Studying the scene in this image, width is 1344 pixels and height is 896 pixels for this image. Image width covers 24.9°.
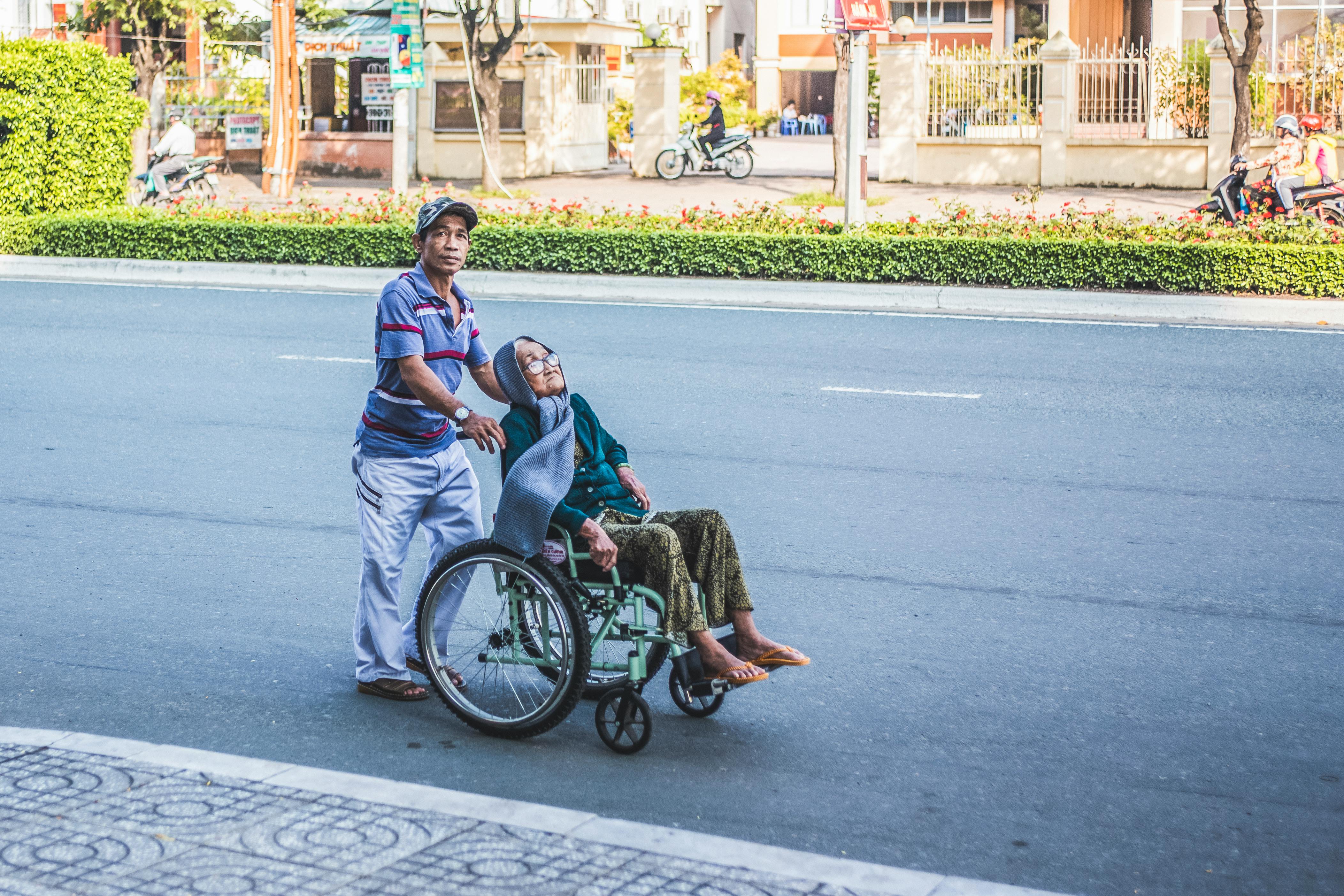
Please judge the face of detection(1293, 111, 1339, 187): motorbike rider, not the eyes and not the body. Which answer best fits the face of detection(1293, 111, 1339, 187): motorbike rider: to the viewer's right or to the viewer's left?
to the viewer's left

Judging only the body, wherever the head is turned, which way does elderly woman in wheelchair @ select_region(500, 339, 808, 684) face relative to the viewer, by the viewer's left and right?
facing the viewer and to the right of the viewer

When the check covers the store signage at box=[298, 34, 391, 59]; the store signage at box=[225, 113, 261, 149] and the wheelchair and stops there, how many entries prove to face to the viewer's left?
0

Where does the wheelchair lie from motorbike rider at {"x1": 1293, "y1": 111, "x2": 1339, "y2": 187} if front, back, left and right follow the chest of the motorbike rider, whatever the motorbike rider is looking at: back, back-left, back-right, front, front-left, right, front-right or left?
left

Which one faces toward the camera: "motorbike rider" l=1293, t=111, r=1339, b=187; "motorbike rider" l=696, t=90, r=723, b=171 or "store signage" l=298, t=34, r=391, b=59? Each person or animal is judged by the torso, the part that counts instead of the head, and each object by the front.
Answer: the store signage

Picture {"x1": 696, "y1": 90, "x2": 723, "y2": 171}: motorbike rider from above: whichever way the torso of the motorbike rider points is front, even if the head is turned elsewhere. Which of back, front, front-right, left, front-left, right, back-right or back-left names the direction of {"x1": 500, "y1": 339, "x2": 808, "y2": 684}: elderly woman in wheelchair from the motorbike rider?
left

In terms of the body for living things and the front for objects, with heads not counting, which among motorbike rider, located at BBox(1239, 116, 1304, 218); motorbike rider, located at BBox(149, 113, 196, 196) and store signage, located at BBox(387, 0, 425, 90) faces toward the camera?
the store signage

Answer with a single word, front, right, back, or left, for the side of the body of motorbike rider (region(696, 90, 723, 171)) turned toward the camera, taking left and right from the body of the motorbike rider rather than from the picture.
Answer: left

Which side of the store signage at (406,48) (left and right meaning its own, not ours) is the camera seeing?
front

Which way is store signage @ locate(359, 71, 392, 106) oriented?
toward the camera

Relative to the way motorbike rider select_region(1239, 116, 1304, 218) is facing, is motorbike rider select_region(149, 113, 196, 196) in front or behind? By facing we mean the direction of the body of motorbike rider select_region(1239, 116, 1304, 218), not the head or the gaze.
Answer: in front

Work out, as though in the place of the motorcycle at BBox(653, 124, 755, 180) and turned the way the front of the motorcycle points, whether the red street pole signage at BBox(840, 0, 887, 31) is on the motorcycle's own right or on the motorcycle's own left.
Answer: on the motorcycle's own left
